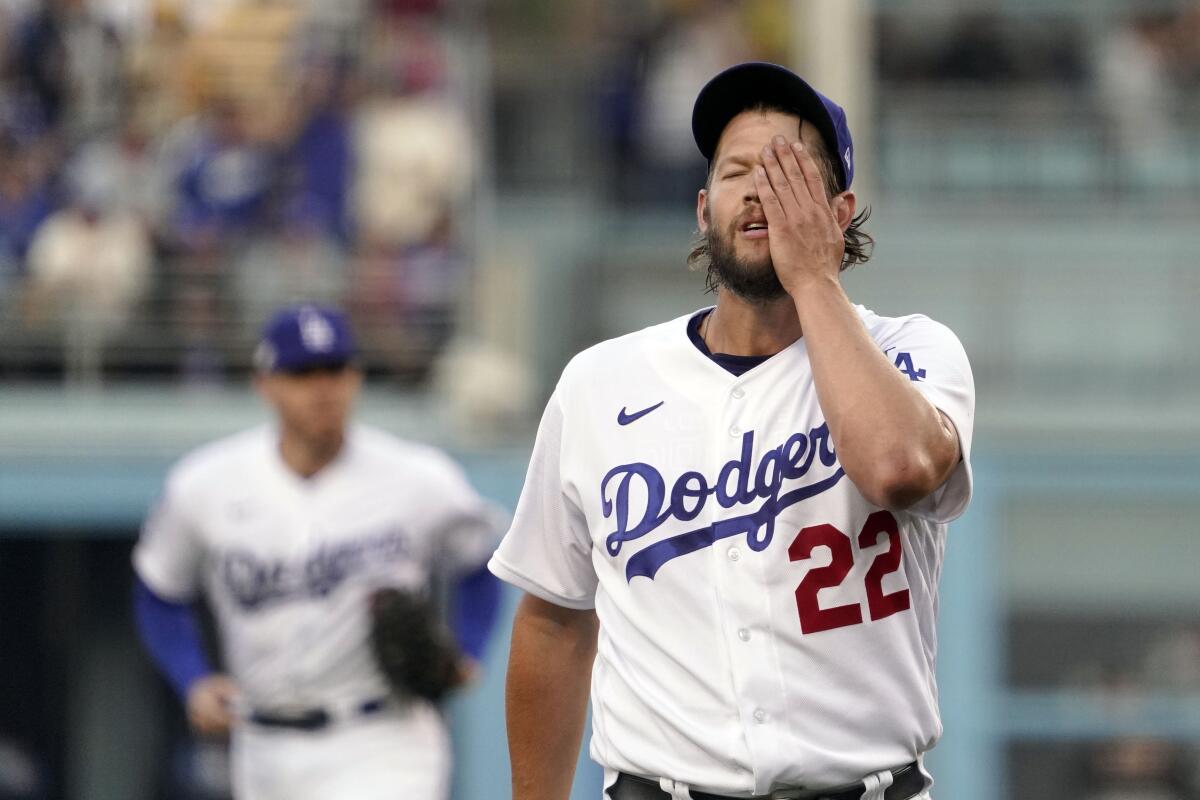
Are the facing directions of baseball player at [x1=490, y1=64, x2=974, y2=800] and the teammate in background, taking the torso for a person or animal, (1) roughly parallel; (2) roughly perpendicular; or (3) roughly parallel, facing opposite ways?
roughly parallel

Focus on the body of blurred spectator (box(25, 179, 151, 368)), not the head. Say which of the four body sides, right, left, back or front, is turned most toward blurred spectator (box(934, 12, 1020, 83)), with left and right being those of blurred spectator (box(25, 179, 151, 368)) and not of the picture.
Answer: left

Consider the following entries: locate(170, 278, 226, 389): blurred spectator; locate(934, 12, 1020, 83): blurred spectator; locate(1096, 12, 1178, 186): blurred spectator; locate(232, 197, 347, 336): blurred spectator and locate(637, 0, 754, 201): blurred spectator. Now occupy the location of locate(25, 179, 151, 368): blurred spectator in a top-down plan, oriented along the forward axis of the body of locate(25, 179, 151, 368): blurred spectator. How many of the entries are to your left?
5

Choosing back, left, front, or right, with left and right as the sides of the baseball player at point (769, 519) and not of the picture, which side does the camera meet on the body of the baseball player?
front

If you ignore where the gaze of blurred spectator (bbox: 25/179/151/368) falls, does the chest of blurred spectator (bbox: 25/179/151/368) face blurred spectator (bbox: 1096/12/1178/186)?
no

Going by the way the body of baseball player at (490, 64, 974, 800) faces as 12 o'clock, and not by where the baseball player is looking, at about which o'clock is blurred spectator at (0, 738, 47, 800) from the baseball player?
The blurred spectator is roughly at 5 o'clock from the baseball player.

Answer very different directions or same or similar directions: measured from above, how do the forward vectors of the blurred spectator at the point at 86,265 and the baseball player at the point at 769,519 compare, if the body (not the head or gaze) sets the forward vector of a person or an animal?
same or similar directions

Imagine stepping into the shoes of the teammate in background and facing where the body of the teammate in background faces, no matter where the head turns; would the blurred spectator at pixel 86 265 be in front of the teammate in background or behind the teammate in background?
behind

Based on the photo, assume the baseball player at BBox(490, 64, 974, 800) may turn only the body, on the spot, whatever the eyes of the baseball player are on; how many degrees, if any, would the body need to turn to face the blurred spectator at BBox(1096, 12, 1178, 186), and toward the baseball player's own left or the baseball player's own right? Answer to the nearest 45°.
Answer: approximately 180°

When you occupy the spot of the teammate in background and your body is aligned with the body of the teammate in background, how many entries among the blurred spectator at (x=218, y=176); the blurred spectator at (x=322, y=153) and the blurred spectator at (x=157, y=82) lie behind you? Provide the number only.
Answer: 3

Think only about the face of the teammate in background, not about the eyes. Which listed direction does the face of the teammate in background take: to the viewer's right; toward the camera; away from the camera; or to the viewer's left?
toward the camera

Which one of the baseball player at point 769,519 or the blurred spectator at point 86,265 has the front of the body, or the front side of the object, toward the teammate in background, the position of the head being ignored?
the blurred spectator

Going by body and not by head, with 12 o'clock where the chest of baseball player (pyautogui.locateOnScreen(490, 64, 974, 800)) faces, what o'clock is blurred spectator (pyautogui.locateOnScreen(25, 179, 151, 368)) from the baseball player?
The blurred spectator is roughly at 5 o'clock from the baseball player.

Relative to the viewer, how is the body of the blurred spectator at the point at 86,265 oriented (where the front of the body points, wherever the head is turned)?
toward the camera

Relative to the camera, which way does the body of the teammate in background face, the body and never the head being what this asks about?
toward the camera

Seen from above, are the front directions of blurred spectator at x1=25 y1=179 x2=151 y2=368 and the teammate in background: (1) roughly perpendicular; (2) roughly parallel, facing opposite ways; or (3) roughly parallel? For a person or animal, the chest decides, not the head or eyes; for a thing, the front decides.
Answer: roughly parallel
